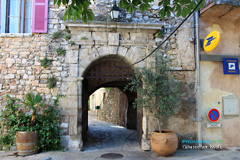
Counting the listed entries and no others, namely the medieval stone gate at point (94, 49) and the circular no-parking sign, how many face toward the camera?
2

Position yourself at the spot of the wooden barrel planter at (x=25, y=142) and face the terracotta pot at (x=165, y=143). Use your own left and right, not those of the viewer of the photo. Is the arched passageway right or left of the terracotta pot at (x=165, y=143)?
left

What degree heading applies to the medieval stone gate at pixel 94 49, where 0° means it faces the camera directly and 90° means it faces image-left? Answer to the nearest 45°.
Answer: approximately 0°

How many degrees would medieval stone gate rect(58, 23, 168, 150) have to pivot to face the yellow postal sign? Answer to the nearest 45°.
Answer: approximately 90° to its left

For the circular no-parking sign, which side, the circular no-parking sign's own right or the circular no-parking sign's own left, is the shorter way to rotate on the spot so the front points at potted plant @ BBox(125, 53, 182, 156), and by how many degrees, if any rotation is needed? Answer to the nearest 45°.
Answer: approximately 45° to the circular no-parking sign's own right

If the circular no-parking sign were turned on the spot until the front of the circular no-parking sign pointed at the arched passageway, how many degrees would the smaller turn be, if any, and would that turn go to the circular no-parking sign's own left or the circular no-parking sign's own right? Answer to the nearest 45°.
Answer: approximately 90° to the circular no-parking sign's own right

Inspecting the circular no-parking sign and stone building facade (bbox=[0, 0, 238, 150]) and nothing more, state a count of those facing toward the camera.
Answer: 2

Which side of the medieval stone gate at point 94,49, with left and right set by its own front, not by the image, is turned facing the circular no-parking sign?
left
